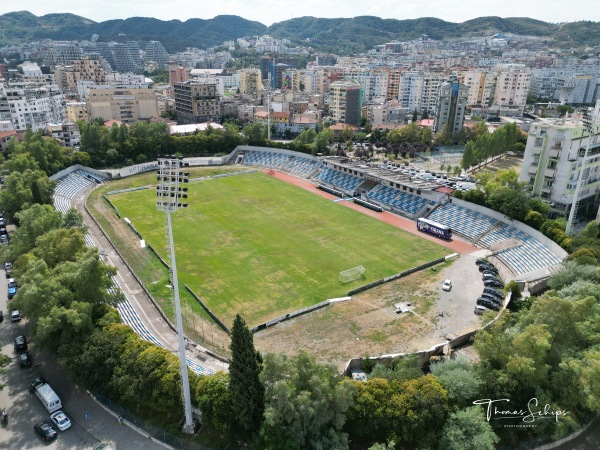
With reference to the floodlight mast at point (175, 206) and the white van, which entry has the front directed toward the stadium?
the floodlight mast

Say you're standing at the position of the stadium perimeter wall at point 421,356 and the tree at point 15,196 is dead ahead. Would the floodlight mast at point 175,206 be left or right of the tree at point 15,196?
left

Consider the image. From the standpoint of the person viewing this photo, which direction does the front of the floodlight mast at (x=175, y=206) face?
facing away from the viewer and to the right of the viewer

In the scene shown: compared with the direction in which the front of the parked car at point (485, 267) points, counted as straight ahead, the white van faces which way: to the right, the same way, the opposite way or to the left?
the opposite way
